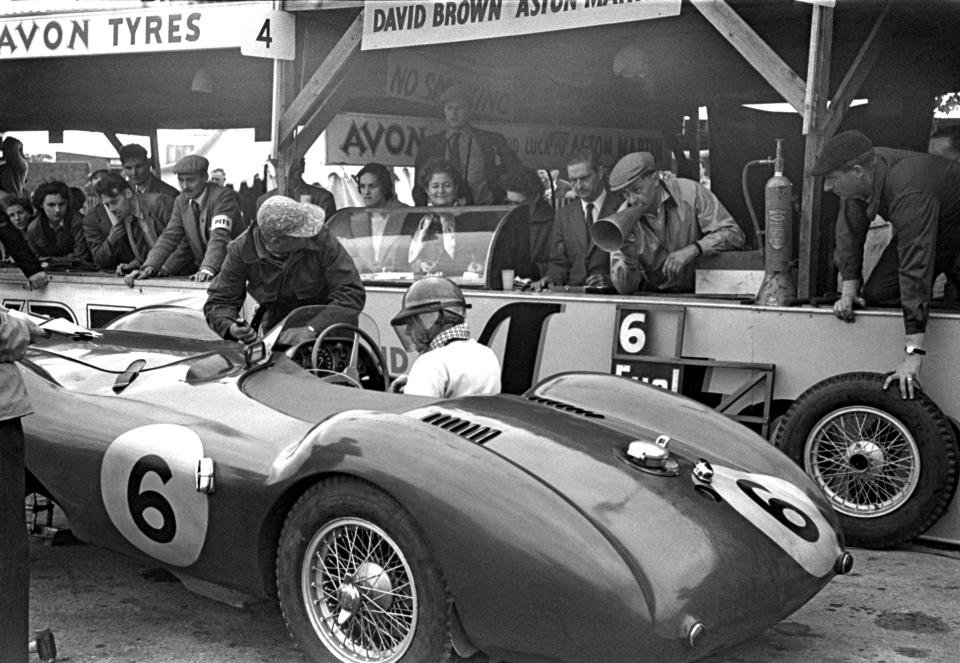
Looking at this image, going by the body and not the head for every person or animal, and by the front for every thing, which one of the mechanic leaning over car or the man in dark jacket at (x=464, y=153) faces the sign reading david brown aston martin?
the man in dark jacket

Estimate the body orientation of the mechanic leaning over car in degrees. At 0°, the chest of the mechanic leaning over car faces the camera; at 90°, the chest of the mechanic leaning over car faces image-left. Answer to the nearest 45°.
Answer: approximately 0°

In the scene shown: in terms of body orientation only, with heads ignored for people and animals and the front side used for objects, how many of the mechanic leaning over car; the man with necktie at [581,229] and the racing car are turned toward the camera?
2

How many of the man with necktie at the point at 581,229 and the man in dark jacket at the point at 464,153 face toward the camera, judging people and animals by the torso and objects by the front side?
2

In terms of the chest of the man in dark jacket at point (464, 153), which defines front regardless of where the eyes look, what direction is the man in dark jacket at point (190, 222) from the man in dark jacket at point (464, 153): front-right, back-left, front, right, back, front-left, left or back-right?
right

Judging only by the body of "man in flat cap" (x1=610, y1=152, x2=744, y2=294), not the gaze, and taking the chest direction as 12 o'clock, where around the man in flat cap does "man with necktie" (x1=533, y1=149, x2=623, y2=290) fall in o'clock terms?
The man with necktie is roughly at 3 o'clock from the man in flat cap.

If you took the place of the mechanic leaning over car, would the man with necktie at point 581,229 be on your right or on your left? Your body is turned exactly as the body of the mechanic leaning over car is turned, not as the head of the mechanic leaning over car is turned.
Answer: on your left

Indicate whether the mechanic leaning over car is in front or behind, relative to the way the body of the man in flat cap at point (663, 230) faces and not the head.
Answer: in front

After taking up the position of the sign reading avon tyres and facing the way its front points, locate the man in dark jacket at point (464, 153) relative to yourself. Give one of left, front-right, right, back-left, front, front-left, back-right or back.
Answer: left

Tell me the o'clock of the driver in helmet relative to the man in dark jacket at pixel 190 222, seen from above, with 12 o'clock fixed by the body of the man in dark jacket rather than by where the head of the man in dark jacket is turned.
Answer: The driver in helmet is roughly at 10 o'clock from the man in dark jacket.

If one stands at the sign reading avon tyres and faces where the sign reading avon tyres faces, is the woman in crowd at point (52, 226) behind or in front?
behind

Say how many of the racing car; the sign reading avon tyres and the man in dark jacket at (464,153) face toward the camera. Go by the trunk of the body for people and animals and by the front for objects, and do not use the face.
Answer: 2

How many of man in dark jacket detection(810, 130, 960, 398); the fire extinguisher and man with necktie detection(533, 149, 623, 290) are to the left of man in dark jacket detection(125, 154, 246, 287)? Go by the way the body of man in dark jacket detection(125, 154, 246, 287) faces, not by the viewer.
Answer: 3

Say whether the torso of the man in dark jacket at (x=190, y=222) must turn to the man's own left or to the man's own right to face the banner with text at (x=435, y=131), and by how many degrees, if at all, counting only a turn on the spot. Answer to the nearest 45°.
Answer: approximately 180°

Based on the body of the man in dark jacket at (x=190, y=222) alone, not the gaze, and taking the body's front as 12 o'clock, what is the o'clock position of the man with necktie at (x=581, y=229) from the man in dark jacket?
The man with necktie is roughly at 9 o'clock from the man in dark jacket.

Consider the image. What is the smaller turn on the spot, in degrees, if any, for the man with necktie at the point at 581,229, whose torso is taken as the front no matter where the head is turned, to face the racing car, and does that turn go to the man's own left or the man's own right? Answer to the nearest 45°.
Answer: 0° — they already face it

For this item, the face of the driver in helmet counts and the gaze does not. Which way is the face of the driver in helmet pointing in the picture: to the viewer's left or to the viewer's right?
to the viewer's left

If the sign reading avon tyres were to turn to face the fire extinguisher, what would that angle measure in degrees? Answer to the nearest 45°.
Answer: approximately 45° to its left
